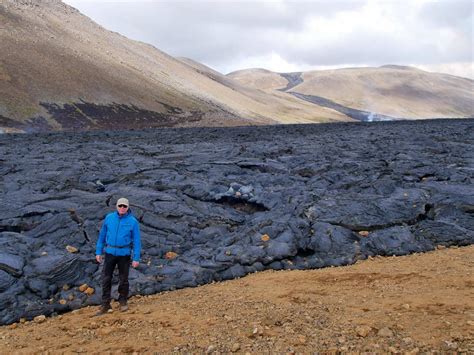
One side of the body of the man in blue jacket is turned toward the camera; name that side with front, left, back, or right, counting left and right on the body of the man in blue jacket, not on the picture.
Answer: front
